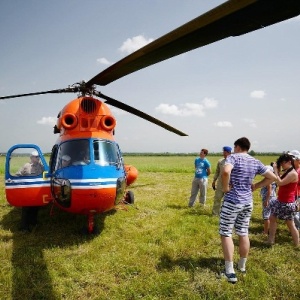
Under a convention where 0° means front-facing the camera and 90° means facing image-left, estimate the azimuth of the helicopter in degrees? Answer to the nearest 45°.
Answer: approximately 0°
